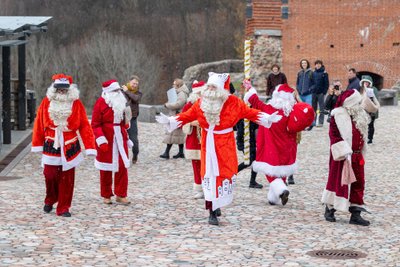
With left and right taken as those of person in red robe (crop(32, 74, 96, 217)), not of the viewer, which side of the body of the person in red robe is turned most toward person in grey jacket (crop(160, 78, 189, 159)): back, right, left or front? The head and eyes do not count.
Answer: back

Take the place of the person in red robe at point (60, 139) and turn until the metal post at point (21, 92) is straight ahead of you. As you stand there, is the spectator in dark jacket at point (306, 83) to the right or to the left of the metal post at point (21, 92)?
right

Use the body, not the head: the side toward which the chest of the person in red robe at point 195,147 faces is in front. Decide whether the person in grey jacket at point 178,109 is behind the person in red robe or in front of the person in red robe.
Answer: behind

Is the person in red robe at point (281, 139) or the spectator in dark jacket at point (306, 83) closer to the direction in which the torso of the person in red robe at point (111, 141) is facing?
the person in red robe

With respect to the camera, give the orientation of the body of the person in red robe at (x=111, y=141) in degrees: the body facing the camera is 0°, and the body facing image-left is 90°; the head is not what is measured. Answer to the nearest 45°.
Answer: approximately 315°

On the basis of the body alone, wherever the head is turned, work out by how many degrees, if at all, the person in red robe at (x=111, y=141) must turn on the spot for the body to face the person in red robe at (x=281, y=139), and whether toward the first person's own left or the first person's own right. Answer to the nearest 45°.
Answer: approximately 45° to the first person's own left

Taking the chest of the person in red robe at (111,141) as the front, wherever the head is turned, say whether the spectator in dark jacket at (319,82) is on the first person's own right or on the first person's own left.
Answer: on the first person's own left

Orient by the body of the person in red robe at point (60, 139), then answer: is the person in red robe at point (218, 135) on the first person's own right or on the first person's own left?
on the first person's own left

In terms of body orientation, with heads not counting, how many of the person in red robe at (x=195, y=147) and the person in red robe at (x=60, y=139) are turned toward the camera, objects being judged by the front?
2

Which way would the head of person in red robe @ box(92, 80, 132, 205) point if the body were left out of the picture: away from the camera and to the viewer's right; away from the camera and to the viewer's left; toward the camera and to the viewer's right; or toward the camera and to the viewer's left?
toward the camera and to the viewer's right

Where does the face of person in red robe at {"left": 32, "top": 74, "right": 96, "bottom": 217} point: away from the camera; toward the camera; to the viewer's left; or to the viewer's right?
toward the camera

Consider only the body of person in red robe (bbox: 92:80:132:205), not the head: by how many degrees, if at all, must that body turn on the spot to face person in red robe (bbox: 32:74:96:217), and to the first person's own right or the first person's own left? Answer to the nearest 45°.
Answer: approximately 90° to the first person's own right

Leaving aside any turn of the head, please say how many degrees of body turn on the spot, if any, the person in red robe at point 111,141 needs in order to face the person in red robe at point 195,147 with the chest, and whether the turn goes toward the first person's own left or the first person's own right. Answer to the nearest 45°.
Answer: approximately 90° to the first person's own left

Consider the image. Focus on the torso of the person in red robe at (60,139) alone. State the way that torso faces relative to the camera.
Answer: toward the camera
